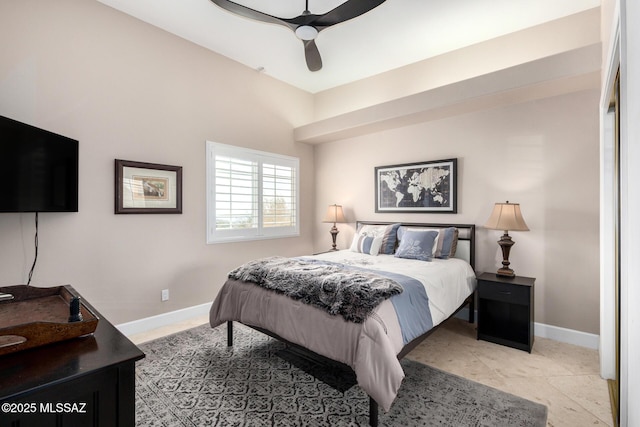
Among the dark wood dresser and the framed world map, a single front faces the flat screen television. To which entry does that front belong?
the framed world map

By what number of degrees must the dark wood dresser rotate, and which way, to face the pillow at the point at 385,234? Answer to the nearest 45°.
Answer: approximately 45° to its left

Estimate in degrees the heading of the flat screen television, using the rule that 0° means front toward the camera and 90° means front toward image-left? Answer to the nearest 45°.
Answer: approximately 315°

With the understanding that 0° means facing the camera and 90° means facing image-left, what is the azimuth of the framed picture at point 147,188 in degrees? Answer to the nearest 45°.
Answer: approximately 315°

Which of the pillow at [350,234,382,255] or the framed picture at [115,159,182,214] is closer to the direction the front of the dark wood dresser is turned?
the pillow

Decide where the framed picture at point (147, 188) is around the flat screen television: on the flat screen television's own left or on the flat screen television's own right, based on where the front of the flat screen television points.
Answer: on the flat screen television's own left

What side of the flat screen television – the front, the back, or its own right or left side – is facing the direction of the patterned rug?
front

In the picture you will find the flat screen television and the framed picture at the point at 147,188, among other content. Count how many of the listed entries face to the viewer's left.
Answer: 0
